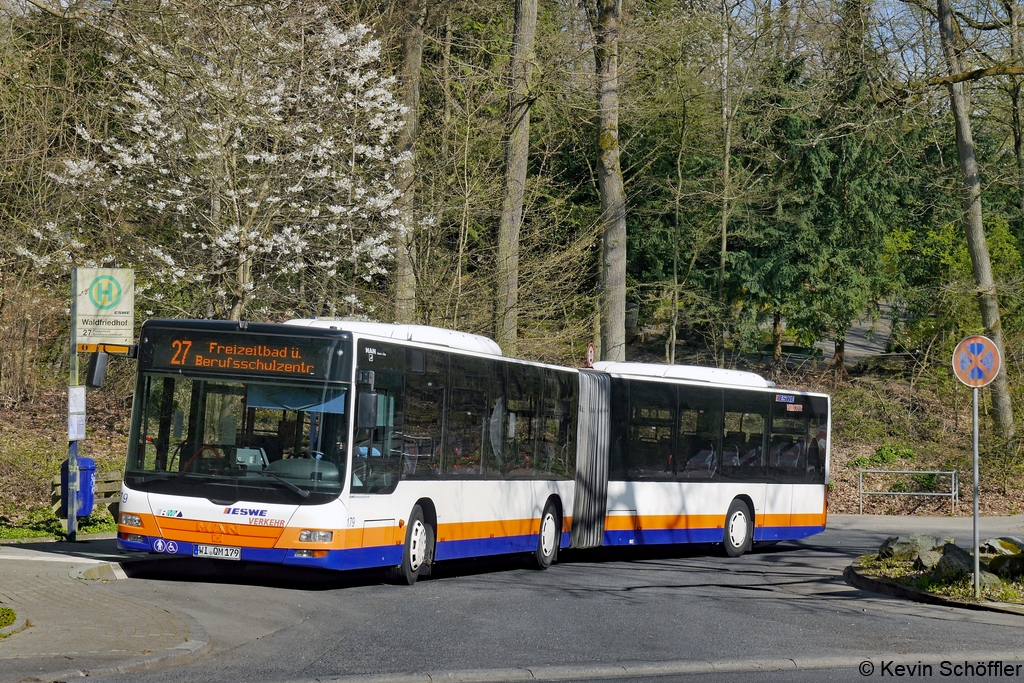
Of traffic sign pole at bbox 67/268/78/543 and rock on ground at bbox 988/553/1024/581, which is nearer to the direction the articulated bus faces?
the traffic sign pole

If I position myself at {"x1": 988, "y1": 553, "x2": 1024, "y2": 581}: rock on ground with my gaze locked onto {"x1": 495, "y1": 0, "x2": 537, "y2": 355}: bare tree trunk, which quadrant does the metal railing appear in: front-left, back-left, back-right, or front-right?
front-right

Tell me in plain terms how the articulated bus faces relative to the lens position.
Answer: facing the viewer and to the left of the viewer

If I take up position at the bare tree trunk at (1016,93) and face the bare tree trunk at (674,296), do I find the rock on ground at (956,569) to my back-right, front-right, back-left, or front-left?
back-left

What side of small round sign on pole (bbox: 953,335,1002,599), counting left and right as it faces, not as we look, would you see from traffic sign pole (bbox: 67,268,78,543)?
right

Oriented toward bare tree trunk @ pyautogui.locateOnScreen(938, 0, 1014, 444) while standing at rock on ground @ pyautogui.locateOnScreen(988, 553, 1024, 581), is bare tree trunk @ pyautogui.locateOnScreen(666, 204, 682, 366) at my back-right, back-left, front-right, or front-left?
front-left

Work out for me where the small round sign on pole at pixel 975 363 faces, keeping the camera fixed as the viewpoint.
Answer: facing the viewer

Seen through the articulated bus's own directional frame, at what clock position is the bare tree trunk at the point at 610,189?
The bare tree trunk is roughly at 5 o'clock from the articulated bus.

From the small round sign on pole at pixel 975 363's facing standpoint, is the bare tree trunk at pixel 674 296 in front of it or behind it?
behind

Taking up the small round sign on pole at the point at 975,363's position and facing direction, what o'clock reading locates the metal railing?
The metal railing is roughly at 6 o'clock from the small round sign on pole.

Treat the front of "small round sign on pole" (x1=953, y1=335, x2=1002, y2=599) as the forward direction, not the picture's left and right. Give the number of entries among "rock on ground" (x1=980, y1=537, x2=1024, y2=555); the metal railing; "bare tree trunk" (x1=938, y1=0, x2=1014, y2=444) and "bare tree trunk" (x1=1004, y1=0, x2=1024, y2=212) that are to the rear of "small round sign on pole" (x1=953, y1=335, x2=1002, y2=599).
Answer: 4

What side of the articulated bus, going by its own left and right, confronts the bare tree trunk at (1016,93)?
back

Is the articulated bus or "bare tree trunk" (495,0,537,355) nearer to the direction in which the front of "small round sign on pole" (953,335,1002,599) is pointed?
the articulated bus

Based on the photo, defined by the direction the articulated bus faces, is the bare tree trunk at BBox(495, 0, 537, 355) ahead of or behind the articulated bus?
behind

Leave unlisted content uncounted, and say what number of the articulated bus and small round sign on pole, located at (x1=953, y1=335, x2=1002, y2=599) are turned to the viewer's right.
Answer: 0
